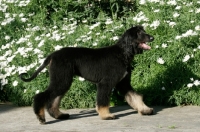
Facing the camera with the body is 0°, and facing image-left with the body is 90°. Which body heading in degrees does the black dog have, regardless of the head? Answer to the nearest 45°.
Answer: approximately 270°
